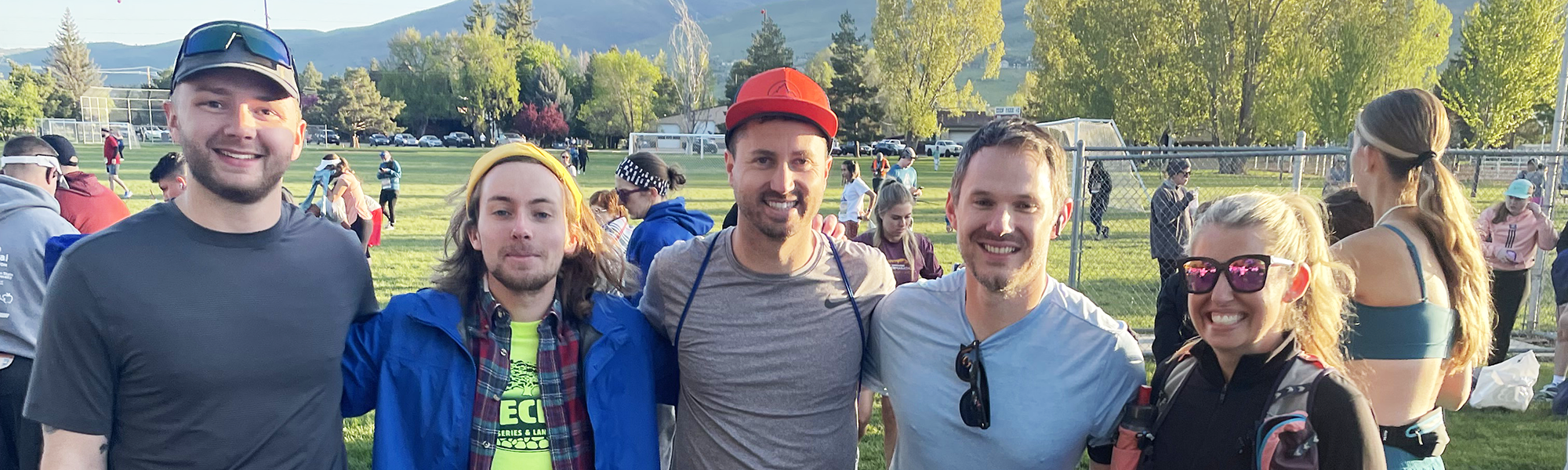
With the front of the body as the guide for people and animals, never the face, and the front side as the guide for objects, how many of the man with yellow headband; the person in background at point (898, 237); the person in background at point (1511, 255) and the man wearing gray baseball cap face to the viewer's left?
0

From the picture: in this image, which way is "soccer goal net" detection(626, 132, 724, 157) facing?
toward the camera

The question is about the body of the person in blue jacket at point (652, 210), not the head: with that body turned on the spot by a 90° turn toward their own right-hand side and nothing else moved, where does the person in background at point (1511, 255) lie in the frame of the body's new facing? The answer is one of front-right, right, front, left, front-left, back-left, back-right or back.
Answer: right

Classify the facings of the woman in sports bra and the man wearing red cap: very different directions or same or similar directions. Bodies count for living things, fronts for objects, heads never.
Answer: very different directions

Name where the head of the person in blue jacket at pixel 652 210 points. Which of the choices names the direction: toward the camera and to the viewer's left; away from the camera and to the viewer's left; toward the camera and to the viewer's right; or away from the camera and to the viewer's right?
toward the camera and to the viewer's left

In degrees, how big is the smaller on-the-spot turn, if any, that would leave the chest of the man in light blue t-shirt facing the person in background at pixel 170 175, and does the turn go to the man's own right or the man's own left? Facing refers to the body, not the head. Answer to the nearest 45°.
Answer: approximately 135° to the man's own right

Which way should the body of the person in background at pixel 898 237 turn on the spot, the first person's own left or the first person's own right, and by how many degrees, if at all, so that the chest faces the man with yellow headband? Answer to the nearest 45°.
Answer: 0° — they already face them

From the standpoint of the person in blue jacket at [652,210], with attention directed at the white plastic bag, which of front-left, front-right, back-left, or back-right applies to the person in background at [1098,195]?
front-left

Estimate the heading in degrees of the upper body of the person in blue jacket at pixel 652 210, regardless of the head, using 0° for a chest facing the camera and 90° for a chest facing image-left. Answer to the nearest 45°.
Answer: approximately 90°

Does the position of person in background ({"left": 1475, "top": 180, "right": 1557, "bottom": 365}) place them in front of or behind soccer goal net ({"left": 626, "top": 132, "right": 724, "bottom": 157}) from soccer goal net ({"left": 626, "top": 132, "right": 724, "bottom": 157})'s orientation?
in front

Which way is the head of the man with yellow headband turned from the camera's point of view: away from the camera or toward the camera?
toward the camera

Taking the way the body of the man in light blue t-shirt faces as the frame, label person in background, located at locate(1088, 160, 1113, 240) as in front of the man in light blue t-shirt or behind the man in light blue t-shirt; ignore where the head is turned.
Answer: behind

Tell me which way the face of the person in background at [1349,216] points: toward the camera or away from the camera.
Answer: away from the camera

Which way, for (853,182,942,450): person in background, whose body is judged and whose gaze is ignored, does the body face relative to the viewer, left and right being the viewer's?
facing the viewer

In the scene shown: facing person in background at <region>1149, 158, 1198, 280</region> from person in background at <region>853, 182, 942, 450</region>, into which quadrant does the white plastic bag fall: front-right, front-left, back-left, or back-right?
front-right

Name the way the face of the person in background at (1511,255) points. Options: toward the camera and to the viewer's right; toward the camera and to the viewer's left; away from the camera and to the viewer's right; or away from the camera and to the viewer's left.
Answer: toward the camera and to the viewer's left

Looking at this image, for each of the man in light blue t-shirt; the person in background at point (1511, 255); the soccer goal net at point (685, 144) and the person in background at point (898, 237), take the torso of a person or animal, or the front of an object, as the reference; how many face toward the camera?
4

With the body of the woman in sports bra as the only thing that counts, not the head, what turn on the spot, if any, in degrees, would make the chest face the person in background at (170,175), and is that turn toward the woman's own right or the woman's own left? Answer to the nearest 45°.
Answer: approximately 45° to the woman's own left

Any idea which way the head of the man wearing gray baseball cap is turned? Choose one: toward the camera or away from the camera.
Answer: toward the camera

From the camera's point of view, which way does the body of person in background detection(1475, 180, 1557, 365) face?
toward the camera
